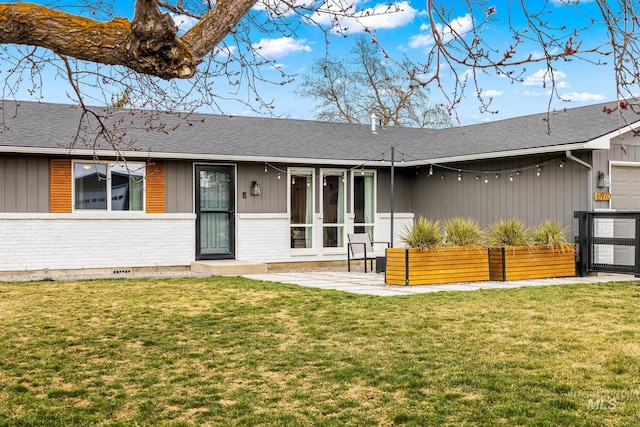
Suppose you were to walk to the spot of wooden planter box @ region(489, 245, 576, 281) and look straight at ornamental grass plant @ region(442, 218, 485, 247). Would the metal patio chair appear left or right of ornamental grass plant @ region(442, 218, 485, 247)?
right

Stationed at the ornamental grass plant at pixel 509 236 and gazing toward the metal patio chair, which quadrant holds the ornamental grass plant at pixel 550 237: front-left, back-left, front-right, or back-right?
back-right

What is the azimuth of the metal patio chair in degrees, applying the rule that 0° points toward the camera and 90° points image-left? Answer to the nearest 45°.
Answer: approximately 315°
